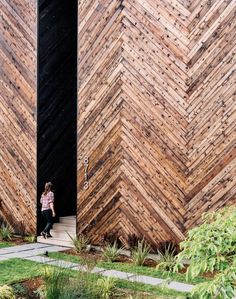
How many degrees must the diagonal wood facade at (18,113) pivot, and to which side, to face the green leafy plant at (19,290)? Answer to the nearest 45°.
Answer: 0° — it already faces it

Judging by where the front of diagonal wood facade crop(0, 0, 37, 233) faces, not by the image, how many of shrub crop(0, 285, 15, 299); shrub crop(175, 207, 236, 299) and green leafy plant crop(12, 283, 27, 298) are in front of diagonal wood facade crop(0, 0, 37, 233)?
3

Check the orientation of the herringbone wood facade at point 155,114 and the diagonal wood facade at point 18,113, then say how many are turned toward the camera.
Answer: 2

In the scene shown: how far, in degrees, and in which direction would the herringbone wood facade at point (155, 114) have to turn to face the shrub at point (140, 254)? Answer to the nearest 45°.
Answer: approximately 45° to its left

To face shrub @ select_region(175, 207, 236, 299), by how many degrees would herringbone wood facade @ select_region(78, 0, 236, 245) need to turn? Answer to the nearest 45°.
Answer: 0° — it already faces it

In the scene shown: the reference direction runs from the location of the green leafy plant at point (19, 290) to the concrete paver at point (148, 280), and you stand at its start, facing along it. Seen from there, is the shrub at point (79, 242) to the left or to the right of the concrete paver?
left

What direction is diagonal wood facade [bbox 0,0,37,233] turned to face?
toward the camera

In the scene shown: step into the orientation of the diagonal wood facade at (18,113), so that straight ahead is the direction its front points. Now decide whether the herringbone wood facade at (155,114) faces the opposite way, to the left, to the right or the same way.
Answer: the same way

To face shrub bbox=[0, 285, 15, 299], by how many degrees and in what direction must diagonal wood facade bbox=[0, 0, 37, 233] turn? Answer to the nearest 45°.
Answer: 0° — it already faces it

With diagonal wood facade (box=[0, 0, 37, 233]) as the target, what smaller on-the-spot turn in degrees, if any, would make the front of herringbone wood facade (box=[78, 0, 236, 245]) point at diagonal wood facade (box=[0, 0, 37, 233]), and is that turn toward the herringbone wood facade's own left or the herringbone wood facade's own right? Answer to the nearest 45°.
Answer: approximately 135° to the herringbone wood facade's own right

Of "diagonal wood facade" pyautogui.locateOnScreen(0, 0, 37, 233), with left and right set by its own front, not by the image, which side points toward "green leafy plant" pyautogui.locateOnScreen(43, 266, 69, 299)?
front

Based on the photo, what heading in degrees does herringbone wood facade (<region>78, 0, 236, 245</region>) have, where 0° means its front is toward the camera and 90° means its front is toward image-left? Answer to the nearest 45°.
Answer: approximately 0°

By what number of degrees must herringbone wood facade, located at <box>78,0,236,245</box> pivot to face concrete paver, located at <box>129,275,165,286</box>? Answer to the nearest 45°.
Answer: approximately 45° to its left

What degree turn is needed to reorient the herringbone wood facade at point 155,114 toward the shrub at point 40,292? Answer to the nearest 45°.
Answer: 0° — it already faces it

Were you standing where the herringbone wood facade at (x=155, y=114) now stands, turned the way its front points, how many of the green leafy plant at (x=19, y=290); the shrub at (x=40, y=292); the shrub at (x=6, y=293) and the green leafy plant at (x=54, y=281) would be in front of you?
4
